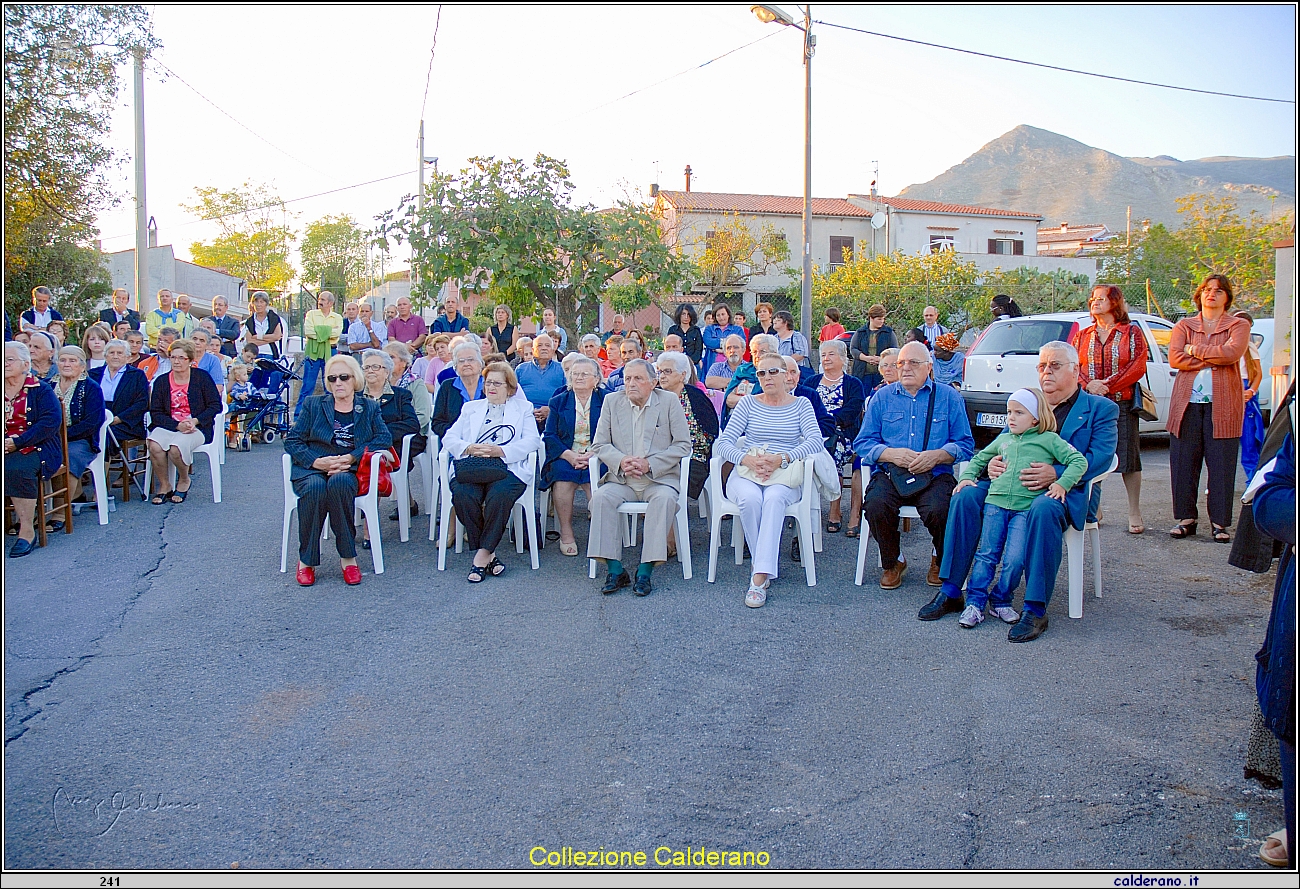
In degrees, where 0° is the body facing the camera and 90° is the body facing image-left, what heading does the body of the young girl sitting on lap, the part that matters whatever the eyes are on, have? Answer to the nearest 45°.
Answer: approximately 45°

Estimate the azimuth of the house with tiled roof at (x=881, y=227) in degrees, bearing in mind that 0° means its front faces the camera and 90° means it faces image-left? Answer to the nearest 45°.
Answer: approximately 0°

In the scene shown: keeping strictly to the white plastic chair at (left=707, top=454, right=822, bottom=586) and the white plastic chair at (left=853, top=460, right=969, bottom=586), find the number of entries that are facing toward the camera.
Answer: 2

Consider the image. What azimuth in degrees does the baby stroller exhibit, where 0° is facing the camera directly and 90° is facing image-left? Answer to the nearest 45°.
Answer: approximately 45°

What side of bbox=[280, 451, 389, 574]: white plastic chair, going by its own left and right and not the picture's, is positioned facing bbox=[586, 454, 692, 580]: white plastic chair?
left
